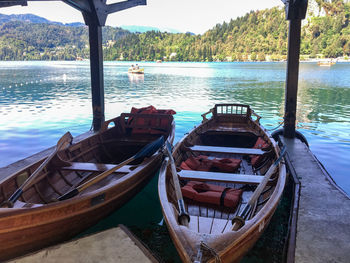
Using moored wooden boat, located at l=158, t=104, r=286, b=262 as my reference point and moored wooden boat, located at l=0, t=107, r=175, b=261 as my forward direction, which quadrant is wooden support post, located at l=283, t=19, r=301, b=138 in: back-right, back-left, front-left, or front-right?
back-right

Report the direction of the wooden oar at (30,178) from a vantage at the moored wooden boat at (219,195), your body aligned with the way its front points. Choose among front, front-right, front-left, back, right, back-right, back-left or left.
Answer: right

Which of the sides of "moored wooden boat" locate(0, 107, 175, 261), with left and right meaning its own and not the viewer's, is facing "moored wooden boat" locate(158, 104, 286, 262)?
left

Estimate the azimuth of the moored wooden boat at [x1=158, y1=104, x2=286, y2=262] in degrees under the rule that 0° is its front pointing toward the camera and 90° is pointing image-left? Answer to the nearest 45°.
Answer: approximately 0°

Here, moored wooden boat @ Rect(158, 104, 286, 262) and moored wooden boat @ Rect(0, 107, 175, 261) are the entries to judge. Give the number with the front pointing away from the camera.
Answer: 0

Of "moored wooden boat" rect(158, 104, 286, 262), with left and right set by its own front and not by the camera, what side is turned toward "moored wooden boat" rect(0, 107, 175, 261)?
right

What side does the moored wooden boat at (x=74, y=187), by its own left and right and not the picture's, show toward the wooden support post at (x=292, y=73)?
back
